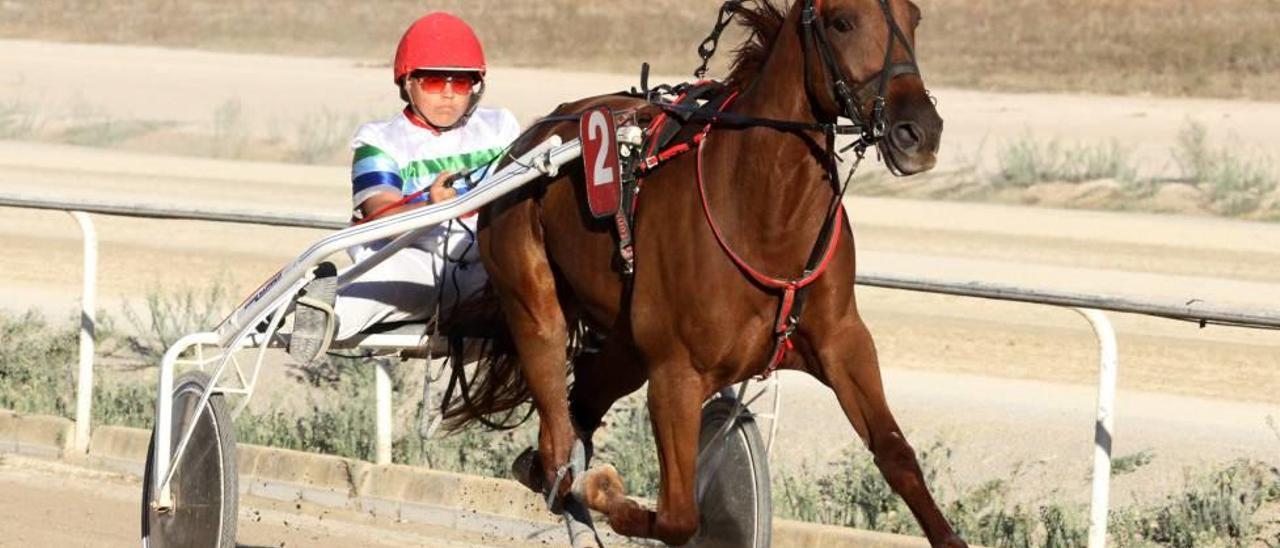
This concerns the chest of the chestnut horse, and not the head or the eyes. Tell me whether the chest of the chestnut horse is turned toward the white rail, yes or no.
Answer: no

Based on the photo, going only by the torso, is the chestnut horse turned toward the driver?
no

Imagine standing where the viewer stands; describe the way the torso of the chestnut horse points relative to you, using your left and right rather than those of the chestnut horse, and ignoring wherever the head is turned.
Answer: facing the viewer and to the right of the viewer
